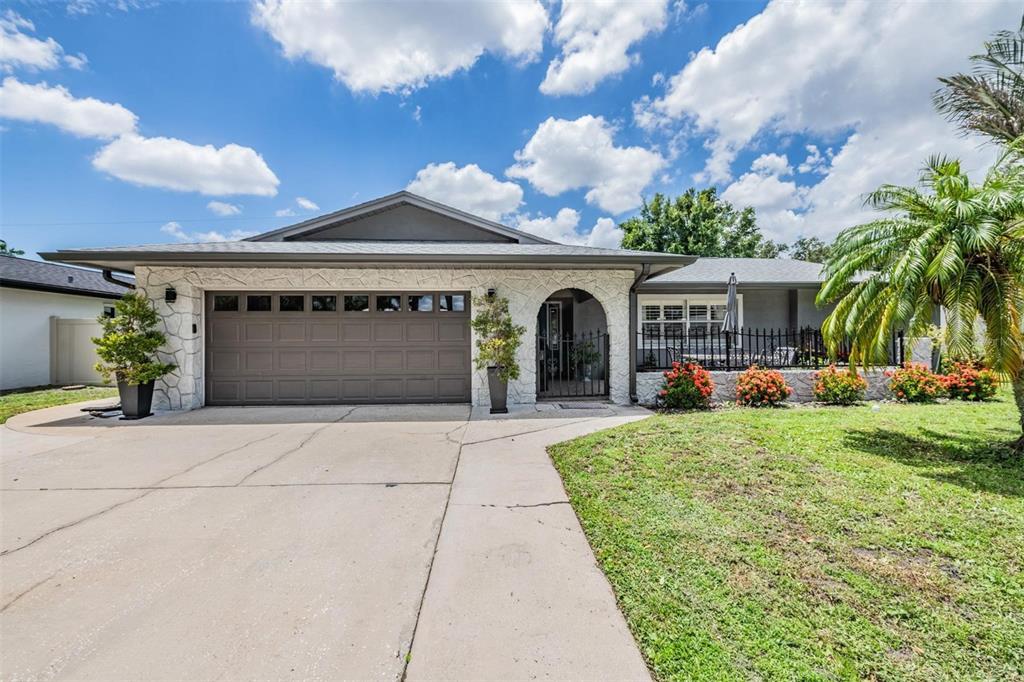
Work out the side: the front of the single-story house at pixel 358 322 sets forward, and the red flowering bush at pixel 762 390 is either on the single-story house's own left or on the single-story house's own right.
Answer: on the single-story house's own left

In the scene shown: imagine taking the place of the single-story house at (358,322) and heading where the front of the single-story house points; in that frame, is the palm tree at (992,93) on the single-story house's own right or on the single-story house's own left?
on the single-story house's own left

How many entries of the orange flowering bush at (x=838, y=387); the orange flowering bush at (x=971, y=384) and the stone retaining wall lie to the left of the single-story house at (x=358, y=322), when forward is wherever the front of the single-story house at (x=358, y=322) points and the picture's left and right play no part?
3

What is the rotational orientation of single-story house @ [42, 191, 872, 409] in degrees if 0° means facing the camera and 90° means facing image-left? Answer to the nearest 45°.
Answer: approximately 0°

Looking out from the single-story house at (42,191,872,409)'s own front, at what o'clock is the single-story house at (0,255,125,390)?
the single-story house at (0,255,125,390) is roughly at 4 o'clock from the single-story house at (42,191,872,409).

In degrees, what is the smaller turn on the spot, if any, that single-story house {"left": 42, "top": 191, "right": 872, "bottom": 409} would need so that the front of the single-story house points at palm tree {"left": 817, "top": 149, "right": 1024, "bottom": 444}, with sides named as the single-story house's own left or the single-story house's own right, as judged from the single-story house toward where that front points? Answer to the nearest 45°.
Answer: approximately 45° to the single-story house's own left

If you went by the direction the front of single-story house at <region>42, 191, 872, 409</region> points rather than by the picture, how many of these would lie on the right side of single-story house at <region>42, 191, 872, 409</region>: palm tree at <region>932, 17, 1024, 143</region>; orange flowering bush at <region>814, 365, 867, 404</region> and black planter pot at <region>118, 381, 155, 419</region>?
1

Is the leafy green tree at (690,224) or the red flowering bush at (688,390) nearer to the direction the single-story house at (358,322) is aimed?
the red flowering bush
